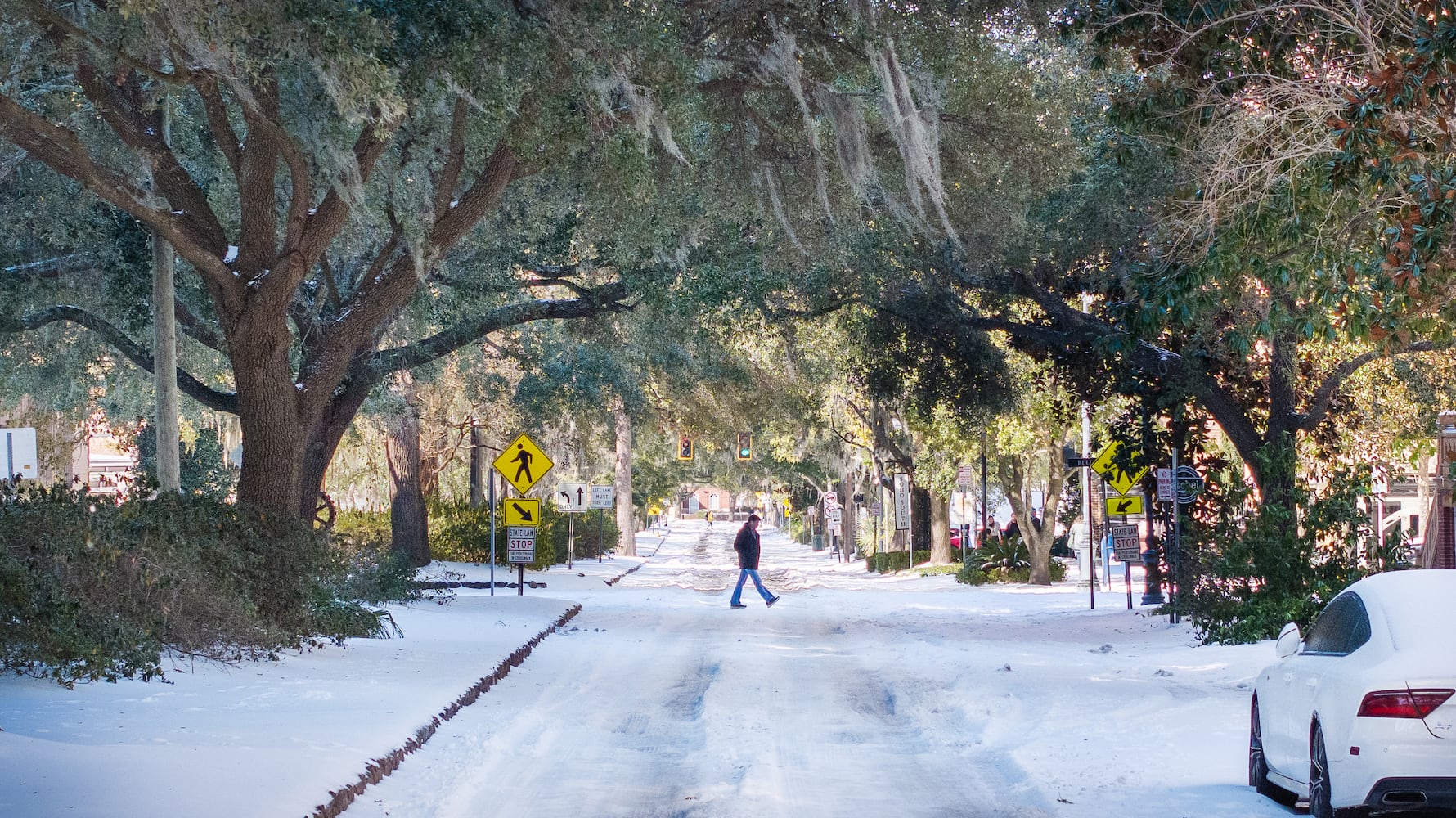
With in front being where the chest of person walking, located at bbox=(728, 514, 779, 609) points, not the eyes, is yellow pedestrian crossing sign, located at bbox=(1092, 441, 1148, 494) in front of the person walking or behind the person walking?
in front

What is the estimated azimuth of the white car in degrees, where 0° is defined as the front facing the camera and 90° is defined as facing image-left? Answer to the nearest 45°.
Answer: approximately 135°

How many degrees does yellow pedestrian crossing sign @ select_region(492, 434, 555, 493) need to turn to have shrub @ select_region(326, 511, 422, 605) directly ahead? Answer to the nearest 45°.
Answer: approximately 45° to its right

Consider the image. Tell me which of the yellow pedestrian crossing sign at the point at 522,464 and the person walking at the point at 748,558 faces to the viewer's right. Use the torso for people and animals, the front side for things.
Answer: the person walking

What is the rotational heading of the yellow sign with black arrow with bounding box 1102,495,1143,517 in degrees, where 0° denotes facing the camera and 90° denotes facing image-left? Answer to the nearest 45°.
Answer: approximately 0°

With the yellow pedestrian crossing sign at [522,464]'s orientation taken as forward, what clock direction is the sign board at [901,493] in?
The sign board is roughly at 7 o'clock from the yellow pedestrian crossing sign.

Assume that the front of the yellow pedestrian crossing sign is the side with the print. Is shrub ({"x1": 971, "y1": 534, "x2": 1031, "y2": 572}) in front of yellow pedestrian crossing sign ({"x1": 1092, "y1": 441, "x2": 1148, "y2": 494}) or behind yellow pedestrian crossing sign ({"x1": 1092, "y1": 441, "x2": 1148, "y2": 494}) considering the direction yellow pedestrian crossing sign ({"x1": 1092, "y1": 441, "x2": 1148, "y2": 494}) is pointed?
behind
